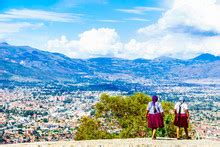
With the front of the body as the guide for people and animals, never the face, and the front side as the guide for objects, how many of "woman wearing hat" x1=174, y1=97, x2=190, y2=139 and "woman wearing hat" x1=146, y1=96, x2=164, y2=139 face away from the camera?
2

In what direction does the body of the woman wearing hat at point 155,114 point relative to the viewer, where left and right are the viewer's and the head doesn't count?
facing away from the viewer

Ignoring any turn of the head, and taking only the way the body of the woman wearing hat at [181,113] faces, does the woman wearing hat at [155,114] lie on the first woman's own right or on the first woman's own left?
on the first woman's own left

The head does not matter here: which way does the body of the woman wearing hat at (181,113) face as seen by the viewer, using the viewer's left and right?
facing away from the viewer

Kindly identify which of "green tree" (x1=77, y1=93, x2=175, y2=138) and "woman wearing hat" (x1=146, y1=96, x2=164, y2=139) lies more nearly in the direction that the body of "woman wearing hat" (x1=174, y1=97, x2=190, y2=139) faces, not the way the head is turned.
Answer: the green tree

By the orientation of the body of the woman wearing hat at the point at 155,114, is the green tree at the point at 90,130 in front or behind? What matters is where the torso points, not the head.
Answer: in front

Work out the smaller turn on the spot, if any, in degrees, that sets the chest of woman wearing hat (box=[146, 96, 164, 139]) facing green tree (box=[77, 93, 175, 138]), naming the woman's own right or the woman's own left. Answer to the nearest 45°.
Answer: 0° — they already face it
